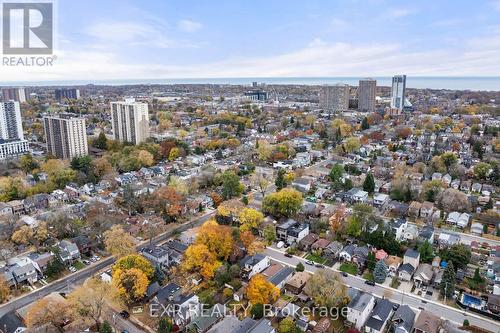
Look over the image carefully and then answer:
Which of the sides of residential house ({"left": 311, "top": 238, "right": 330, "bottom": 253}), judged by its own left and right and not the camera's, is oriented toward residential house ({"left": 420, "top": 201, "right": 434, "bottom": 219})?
back

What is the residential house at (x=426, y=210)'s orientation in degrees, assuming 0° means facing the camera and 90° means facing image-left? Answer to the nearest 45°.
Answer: approximately 45°

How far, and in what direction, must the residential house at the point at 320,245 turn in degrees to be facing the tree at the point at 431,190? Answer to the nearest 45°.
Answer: approximately 180°

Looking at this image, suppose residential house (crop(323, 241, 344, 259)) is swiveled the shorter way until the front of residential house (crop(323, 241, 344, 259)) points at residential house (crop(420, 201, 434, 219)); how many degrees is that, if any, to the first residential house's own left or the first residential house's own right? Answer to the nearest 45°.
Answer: approximately 180°

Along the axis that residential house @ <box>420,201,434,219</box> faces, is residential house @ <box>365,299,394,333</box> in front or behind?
in front

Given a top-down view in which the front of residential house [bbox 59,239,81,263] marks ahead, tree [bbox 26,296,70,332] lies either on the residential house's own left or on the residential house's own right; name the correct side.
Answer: on the residential house's own right

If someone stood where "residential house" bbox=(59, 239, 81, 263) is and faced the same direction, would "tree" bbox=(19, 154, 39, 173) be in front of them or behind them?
behind

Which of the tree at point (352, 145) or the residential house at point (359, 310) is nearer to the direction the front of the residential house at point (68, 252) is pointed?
the residential house

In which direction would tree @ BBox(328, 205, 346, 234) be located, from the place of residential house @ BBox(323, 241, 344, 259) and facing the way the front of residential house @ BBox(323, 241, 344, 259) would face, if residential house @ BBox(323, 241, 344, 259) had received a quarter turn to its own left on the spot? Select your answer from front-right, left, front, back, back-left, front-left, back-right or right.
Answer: back-left
